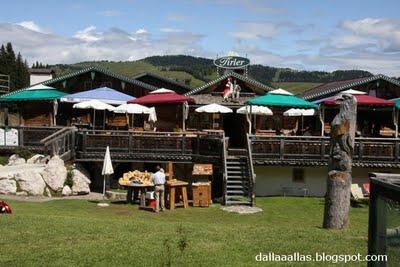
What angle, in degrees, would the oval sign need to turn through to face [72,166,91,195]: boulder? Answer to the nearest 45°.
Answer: approximately 45° to its right

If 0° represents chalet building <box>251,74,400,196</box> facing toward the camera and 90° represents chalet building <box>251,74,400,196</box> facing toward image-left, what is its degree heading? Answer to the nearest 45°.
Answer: approximately 0°

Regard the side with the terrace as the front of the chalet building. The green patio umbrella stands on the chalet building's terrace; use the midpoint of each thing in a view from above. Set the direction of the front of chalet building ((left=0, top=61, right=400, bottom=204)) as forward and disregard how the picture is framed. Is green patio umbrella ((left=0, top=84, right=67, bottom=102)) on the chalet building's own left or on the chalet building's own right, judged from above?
on the chalet building's own right
